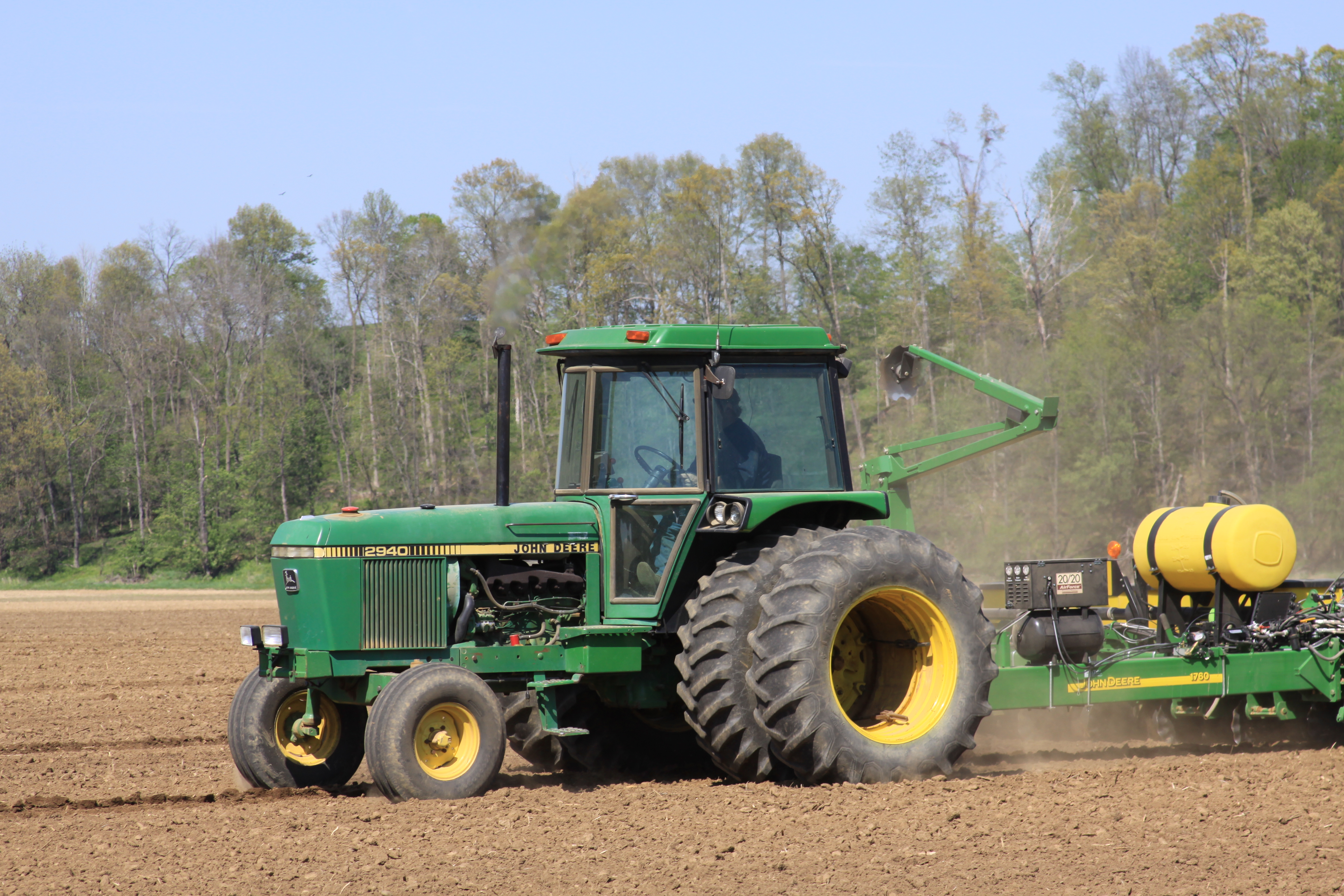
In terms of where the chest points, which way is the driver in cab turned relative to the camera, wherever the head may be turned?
to the viewer's left
